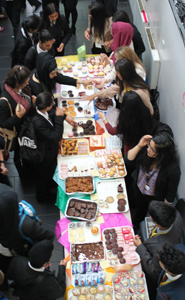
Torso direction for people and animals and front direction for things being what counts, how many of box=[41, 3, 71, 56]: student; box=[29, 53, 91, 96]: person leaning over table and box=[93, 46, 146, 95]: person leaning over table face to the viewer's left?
1

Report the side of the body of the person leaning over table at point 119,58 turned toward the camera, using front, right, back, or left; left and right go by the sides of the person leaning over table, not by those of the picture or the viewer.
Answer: left

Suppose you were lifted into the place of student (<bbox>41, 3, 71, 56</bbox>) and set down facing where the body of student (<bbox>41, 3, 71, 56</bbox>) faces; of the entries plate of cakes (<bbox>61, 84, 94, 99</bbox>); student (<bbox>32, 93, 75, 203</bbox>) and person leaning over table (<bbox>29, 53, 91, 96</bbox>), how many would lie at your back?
0

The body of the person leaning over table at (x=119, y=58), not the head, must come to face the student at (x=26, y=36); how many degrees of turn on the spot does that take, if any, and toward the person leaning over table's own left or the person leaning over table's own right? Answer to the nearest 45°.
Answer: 0° — they already face them

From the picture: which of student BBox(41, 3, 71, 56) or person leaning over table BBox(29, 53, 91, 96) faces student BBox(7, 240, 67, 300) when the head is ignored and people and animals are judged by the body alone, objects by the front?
student BBox(41, 3, 71, 56)

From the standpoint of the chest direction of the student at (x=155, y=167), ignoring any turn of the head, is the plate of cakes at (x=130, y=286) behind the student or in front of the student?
in front

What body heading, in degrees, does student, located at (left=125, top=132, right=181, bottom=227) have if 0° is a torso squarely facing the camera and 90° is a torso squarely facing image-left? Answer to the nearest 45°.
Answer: approximately 45°

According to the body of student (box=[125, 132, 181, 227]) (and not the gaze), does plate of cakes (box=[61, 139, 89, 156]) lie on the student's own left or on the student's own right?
on the student's own right

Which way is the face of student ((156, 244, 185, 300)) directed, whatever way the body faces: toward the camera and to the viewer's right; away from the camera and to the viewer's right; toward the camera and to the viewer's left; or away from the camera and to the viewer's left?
away from the camera and to the viewer's left

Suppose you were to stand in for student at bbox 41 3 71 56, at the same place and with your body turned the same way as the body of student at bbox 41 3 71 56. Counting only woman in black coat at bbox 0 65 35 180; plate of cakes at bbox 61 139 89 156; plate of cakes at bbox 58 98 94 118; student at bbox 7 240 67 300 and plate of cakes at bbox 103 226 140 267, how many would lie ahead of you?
5

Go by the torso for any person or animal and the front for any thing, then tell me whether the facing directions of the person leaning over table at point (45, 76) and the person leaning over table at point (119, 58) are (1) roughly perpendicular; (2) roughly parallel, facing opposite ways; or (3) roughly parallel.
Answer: roughly parallel, facing opposite ways

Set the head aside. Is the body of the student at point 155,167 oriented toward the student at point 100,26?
no

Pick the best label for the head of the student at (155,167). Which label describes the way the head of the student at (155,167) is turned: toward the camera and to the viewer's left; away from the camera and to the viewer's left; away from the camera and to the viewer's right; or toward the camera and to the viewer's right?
toward the camera and to the viewer's left

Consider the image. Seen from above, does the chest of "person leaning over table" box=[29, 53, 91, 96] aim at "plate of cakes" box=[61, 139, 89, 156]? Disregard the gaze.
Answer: no

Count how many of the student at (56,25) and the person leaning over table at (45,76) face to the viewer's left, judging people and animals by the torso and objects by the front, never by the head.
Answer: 0

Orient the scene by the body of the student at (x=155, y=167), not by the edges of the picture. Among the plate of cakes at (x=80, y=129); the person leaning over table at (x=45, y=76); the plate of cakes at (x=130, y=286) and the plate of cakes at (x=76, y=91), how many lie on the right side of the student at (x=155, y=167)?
3

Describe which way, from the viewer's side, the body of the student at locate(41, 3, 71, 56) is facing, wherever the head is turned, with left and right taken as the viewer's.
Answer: facing the viewer

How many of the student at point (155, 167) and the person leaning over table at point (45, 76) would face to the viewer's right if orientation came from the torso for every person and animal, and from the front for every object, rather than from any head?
1
